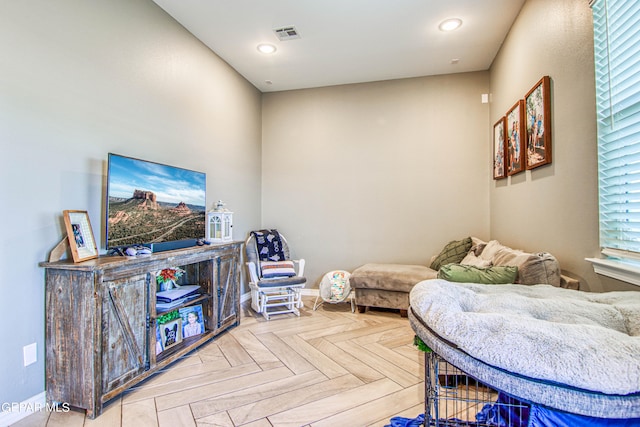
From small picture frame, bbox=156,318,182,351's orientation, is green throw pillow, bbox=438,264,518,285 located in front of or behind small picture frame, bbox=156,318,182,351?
in front

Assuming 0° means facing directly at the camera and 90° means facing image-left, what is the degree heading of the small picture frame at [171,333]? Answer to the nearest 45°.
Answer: approximately 315°

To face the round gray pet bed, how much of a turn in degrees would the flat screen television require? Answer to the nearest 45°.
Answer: approximately 45° to its right

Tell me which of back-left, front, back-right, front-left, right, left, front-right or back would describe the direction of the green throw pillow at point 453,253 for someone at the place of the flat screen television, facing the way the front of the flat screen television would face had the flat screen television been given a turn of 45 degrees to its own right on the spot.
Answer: left

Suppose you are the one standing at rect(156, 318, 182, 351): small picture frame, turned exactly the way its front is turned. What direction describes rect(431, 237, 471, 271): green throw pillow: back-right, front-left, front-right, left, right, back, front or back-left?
front-left

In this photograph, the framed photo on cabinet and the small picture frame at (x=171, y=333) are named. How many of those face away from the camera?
0

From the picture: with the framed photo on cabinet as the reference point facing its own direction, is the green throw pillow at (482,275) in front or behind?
in front

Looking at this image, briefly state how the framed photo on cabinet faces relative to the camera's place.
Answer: facing the viewer and to the right of the viewer
